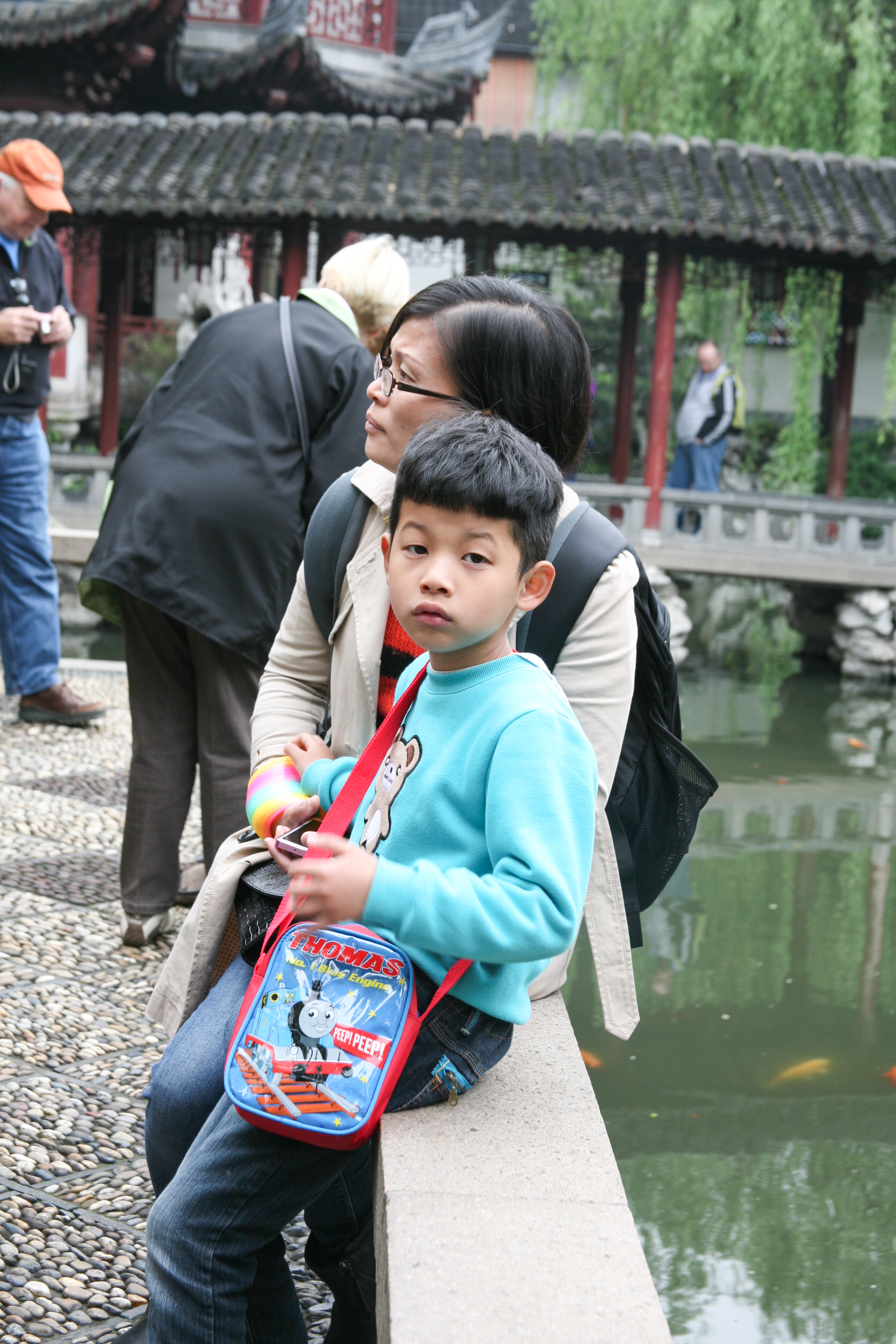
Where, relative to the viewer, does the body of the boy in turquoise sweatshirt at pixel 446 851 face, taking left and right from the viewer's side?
facing the viewer and to the left of the viewer

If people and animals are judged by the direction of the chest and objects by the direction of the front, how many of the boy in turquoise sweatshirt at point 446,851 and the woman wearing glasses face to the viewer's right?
0

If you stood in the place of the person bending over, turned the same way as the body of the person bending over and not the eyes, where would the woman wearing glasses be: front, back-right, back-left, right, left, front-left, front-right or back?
back-right

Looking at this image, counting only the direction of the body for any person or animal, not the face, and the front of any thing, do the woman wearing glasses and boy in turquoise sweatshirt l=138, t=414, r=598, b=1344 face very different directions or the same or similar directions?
same or similar directions

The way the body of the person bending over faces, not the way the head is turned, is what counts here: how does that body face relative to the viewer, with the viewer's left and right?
facing away from the viewer and to the right of the viewer

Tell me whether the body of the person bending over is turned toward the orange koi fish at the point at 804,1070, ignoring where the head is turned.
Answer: no

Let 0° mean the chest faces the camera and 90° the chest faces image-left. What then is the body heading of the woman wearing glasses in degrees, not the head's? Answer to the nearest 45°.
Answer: approximately 45°

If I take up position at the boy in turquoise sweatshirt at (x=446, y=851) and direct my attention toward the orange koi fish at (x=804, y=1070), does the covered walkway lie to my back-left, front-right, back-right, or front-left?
front-left

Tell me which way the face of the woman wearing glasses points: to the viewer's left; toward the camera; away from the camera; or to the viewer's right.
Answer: to the viewer's left

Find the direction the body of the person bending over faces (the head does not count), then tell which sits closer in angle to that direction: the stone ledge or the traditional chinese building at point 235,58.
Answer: the traditional chinese building

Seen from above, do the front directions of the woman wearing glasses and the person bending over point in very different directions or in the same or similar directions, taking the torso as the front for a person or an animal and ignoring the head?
very different directions

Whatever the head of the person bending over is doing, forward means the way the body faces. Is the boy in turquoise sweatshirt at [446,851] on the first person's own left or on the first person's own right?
on the first person's own right

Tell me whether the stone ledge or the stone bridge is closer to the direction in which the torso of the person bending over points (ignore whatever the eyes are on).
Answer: the stone bridge

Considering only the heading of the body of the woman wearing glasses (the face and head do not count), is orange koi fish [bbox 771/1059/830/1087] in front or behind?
behind

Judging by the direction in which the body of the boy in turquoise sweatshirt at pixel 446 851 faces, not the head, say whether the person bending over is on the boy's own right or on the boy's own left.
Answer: on the boy's own right

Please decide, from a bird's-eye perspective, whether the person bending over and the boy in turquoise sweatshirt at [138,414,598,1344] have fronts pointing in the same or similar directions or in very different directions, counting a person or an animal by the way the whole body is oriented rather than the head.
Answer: very different directions
